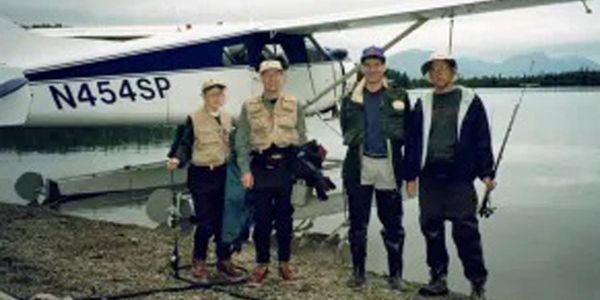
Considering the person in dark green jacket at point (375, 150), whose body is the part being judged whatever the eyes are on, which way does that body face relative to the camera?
toward the camera

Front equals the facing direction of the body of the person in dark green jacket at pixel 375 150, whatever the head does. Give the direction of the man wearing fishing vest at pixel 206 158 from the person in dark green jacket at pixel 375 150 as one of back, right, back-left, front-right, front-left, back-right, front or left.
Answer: right

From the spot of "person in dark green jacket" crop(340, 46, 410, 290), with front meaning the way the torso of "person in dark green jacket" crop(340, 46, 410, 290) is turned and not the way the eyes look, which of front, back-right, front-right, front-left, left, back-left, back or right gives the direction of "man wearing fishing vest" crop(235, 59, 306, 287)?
right

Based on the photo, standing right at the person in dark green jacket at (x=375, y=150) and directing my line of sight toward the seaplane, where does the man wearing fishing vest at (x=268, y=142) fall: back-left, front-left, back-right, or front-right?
front-left

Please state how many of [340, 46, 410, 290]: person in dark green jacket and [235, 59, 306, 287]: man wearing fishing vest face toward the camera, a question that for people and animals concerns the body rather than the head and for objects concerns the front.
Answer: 2

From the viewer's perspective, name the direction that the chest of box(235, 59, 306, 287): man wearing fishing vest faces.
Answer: toward the camera

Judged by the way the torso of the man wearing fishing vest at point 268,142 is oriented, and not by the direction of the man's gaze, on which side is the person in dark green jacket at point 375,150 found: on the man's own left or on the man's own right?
on the man's own left

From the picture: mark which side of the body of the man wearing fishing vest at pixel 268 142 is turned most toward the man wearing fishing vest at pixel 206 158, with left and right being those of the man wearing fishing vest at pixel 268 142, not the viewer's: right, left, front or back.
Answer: right

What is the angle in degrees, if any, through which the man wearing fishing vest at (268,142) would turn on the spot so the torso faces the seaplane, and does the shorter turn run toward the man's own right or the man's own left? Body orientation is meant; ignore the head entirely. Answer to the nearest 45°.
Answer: approximately 180°

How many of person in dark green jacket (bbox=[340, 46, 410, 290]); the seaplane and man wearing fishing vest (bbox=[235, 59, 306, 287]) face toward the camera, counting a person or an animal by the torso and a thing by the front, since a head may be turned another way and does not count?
2

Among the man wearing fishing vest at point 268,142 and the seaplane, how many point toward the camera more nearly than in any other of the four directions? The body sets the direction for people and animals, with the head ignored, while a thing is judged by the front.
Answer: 1
